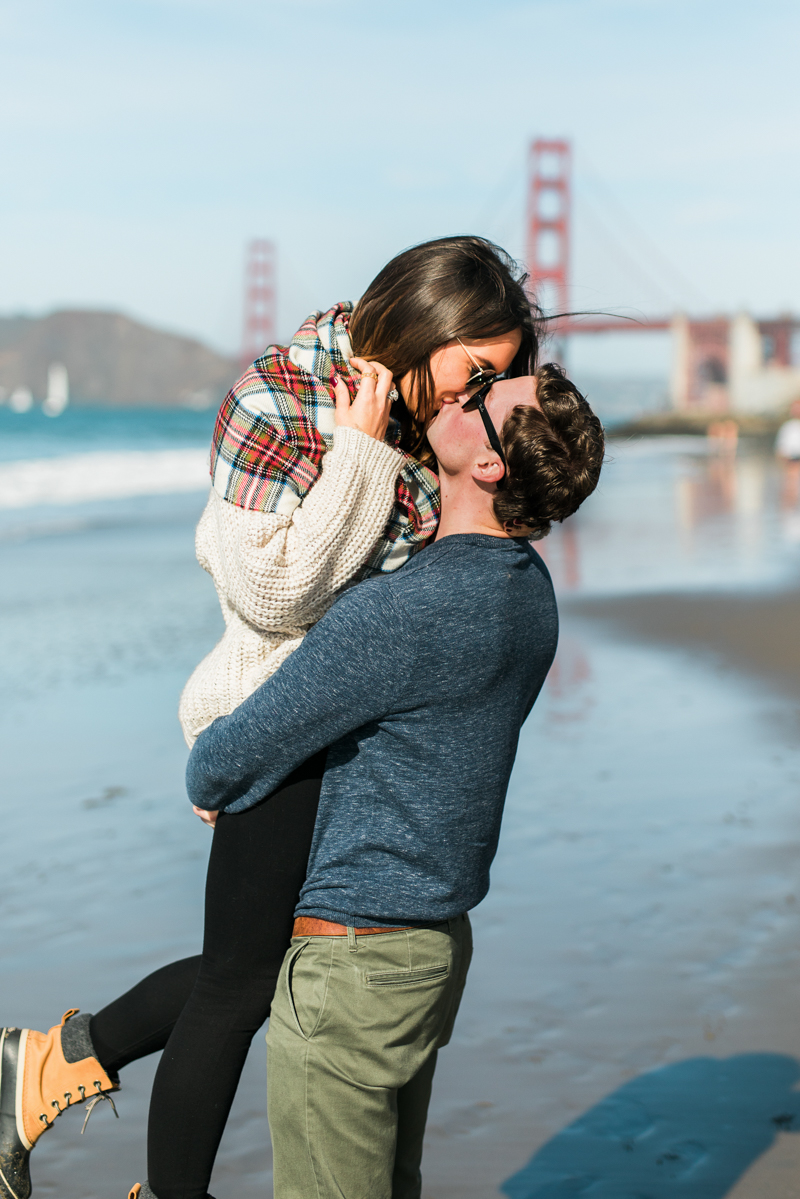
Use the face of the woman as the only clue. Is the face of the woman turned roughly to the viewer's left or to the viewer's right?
to the viewer's right

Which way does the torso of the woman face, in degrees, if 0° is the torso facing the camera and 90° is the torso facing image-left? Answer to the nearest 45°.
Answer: approximately 270°
